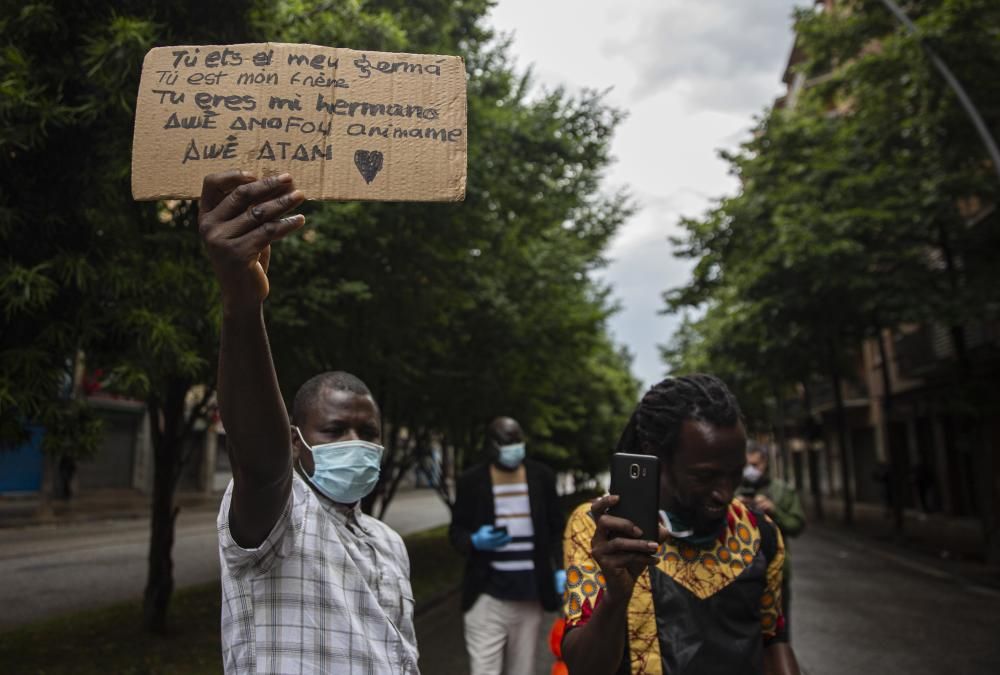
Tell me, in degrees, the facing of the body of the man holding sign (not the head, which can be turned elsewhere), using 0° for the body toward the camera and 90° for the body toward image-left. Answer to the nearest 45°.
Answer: approximately 315°

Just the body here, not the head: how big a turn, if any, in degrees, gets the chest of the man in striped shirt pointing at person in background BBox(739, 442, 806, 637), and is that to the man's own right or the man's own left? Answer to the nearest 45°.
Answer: approximately 135° to the man's own left

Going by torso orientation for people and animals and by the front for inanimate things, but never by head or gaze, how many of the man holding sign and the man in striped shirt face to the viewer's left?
0

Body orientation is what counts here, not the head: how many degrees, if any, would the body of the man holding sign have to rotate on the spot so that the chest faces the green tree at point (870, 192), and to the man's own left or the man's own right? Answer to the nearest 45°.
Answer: approximately 90° to the man's own left

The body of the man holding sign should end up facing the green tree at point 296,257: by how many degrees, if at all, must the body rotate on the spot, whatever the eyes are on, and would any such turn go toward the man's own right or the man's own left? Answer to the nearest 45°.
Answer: approximately 135° to the man's own left

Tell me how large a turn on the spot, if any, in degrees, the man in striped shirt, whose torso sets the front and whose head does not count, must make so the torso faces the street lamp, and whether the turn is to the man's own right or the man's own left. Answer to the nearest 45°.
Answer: approximately 135° to the man's own left

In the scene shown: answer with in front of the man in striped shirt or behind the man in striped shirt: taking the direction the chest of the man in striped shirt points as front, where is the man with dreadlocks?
in front

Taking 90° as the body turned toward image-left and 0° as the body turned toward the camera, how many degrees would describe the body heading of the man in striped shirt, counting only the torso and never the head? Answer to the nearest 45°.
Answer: approximately 0°

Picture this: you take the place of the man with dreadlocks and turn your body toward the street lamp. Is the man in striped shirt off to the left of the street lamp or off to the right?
left
